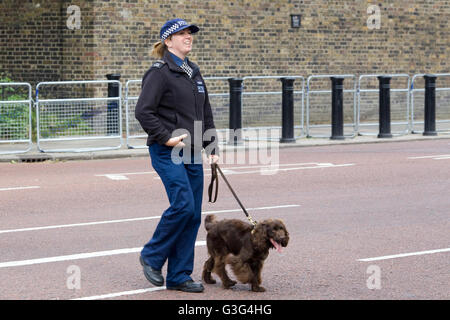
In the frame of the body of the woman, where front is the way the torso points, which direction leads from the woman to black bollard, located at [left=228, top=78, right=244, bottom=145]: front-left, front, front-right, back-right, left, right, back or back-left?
back-left

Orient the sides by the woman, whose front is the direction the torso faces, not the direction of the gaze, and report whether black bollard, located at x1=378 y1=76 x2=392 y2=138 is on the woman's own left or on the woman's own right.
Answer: on the woman's own left

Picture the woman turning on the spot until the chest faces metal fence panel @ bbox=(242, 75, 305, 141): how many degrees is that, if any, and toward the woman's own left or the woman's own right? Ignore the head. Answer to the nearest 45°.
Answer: approximately 135° to the woman's own left

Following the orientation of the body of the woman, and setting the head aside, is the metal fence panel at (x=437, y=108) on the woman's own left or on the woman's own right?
on the woman's own left

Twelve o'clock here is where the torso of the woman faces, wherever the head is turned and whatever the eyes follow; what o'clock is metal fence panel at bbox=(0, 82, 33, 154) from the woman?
The metal fence panel is roughly at 7 o'clock from the woman.

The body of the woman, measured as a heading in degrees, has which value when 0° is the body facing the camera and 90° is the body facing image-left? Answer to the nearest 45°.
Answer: approximately 315°

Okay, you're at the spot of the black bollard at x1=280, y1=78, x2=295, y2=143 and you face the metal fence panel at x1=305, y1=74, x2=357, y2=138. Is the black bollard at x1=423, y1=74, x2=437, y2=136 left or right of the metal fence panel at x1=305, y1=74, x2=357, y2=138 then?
right
